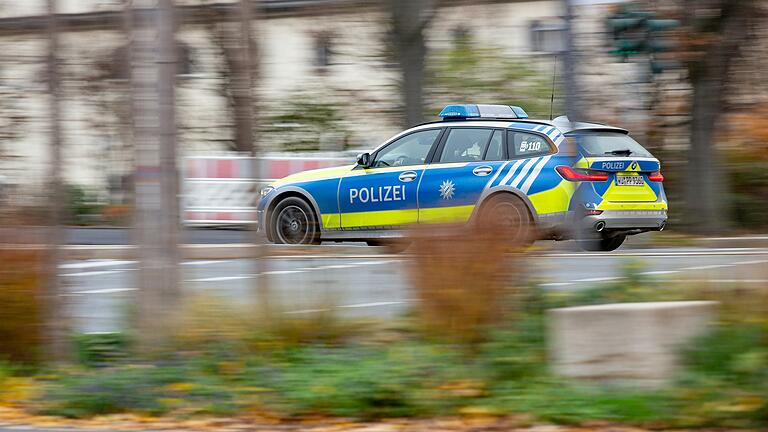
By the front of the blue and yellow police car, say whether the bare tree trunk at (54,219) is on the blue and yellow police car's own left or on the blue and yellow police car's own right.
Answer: on the blue and yellow police car's own left

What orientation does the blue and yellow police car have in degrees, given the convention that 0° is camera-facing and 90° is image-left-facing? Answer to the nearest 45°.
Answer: approximately 135°

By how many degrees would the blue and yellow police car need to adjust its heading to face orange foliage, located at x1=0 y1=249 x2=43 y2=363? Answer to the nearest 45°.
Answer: approximately 90° to its left
